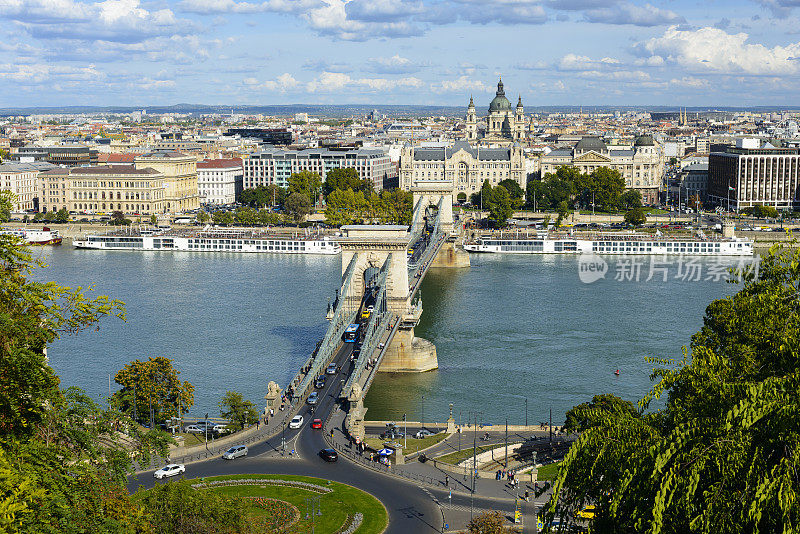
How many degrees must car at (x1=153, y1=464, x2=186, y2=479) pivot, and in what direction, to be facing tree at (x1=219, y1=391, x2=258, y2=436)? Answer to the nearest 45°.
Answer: approximately 135° to its right

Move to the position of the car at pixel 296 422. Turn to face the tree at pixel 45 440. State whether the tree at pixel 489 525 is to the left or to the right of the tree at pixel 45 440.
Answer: left

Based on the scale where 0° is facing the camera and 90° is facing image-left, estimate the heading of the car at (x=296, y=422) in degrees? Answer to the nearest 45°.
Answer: approximately 45°

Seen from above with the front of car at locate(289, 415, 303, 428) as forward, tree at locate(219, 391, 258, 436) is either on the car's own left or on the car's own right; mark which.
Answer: on the car's own right

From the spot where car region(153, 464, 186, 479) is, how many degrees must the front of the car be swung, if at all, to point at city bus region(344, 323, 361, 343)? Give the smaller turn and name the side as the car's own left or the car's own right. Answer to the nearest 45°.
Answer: approximately 180°

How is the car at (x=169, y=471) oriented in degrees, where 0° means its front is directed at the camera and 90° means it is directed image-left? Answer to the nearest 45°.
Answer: approximately 45°

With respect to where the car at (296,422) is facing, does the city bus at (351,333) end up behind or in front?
behind

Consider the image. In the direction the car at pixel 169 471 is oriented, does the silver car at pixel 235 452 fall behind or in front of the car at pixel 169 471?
behind
